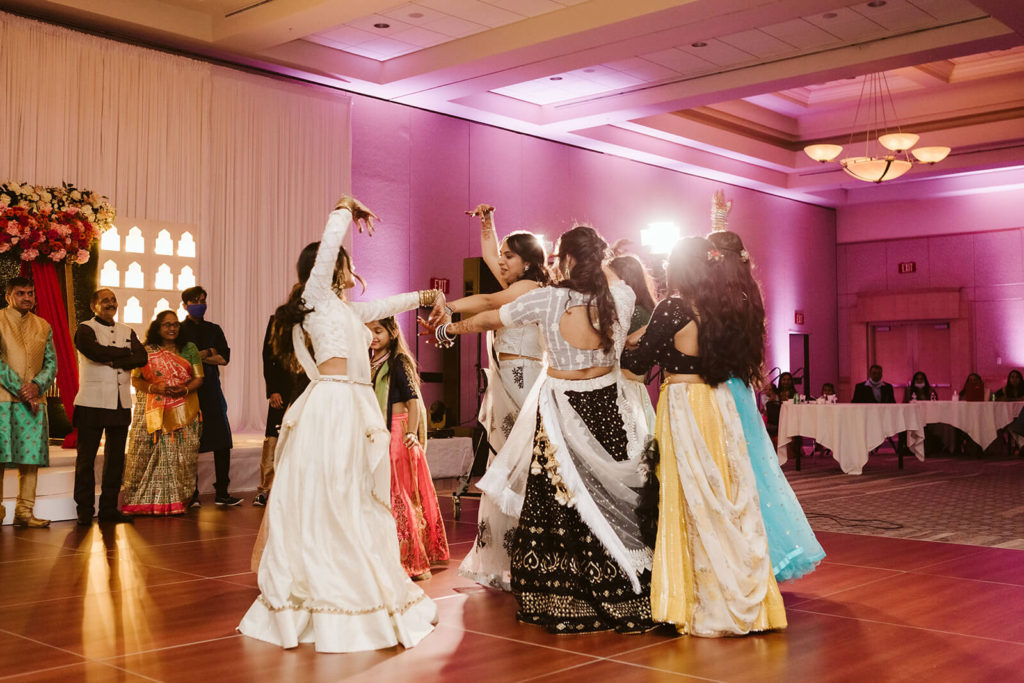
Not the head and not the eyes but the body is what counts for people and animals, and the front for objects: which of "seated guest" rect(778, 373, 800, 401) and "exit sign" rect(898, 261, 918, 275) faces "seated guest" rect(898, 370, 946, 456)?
the exit sign

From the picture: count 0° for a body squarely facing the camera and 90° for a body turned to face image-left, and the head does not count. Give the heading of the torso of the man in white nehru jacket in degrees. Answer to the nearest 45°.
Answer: approximately 315°

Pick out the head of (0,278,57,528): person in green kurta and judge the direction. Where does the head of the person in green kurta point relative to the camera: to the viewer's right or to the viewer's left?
to the viewer's right

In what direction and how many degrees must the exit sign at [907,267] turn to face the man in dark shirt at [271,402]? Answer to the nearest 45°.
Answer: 0° — it already faces them

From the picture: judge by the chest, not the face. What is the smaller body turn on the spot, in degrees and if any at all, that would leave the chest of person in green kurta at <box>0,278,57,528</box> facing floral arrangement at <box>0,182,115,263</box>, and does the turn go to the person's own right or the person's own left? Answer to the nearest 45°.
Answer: approximately 135° to the person's own left

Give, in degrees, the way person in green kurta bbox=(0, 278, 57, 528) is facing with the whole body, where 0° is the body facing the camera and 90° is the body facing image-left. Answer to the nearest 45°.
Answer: approximately 315°
